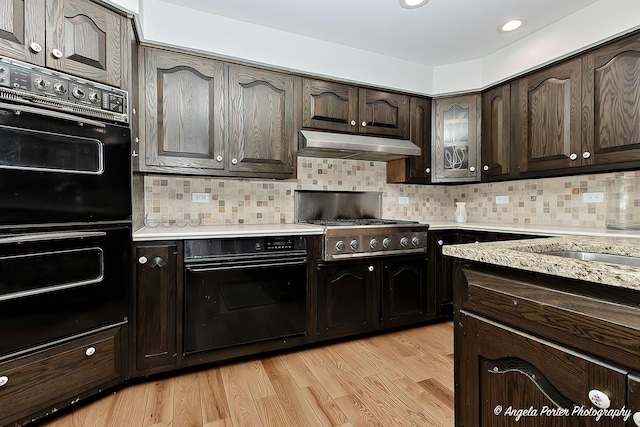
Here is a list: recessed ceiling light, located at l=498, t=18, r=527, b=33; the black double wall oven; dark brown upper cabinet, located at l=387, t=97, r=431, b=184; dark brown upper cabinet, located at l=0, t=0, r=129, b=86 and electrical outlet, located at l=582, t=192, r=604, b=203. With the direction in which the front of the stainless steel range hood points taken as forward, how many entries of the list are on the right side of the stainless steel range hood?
2

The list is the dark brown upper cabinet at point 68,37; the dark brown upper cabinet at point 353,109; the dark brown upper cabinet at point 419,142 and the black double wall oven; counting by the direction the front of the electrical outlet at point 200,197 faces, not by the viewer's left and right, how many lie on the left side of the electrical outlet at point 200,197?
2

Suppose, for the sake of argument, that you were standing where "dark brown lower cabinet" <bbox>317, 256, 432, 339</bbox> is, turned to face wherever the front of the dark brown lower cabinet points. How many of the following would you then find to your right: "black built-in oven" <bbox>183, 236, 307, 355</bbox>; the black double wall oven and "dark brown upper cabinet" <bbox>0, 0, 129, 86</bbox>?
3

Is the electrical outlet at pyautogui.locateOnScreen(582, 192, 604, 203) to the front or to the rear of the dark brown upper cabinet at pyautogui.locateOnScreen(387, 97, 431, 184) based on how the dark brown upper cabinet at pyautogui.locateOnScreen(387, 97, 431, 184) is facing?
to the front

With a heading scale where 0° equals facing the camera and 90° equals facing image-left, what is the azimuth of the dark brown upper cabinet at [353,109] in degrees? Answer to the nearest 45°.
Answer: approximately 315°

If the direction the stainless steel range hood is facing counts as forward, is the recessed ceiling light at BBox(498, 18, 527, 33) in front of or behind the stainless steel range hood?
in front

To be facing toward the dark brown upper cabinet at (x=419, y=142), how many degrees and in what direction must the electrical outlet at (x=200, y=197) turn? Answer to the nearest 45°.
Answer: approximately 90° to its left

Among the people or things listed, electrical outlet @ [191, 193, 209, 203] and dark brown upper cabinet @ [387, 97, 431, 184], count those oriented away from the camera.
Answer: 0

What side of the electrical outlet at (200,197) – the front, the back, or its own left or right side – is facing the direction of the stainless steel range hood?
left

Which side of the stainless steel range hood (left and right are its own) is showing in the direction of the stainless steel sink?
front

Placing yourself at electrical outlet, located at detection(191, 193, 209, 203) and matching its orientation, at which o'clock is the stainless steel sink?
The stainless steel sink is roughly at 11 o'clock from the electrical outlet.

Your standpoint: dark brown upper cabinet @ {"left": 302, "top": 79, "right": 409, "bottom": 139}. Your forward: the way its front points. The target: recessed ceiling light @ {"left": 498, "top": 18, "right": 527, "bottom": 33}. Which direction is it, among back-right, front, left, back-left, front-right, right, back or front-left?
front-left

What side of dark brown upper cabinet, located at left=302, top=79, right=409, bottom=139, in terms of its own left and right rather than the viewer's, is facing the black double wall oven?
right

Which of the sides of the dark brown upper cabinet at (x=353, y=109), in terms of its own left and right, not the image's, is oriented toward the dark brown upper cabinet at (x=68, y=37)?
right
